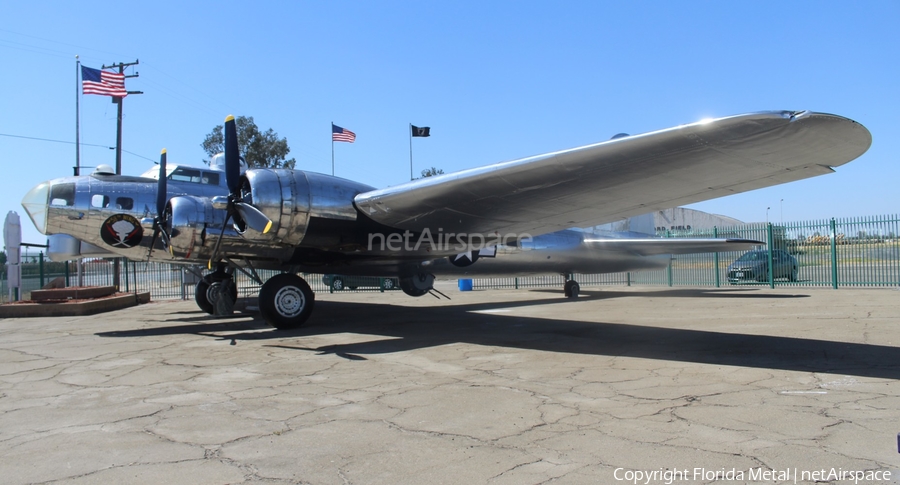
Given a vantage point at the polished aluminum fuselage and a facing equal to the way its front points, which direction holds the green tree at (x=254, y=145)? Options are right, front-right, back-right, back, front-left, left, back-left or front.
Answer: back-right

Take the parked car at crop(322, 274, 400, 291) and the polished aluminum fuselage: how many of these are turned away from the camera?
0

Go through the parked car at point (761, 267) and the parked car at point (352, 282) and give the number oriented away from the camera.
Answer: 0

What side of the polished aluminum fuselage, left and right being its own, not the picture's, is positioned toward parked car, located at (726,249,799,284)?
back

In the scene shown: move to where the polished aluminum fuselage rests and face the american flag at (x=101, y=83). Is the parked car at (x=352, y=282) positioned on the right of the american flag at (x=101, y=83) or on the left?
right

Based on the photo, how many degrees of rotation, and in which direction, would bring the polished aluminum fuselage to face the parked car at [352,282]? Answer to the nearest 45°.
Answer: approximately 135° to its right

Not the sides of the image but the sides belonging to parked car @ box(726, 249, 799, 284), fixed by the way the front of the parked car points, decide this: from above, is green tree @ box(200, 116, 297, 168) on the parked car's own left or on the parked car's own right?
on the parked car's own right

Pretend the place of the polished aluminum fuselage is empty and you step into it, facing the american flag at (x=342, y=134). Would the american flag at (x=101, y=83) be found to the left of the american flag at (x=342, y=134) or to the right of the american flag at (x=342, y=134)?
left

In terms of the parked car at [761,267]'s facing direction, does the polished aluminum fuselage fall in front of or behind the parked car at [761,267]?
in front
